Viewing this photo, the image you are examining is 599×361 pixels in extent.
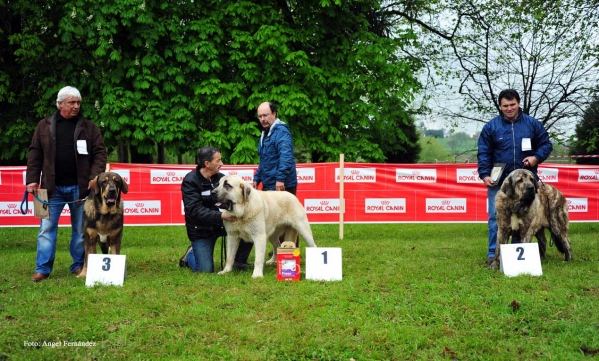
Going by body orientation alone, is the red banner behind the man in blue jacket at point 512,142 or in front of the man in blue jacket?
behind

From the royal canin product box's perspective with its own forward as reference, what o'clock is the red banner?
The red banner is roughly at 7 o'clock from the royal canin product box.

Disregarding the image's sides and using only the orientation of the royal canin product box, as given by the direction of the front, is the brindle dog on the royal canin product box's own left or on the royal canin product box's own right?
on the royal canin product box's own left

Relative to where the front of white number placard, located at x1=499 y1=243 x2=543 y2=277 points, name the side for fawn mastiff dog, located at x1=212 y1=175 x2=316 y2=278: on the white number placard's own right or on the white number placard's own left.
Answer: on the white number placard's own right
